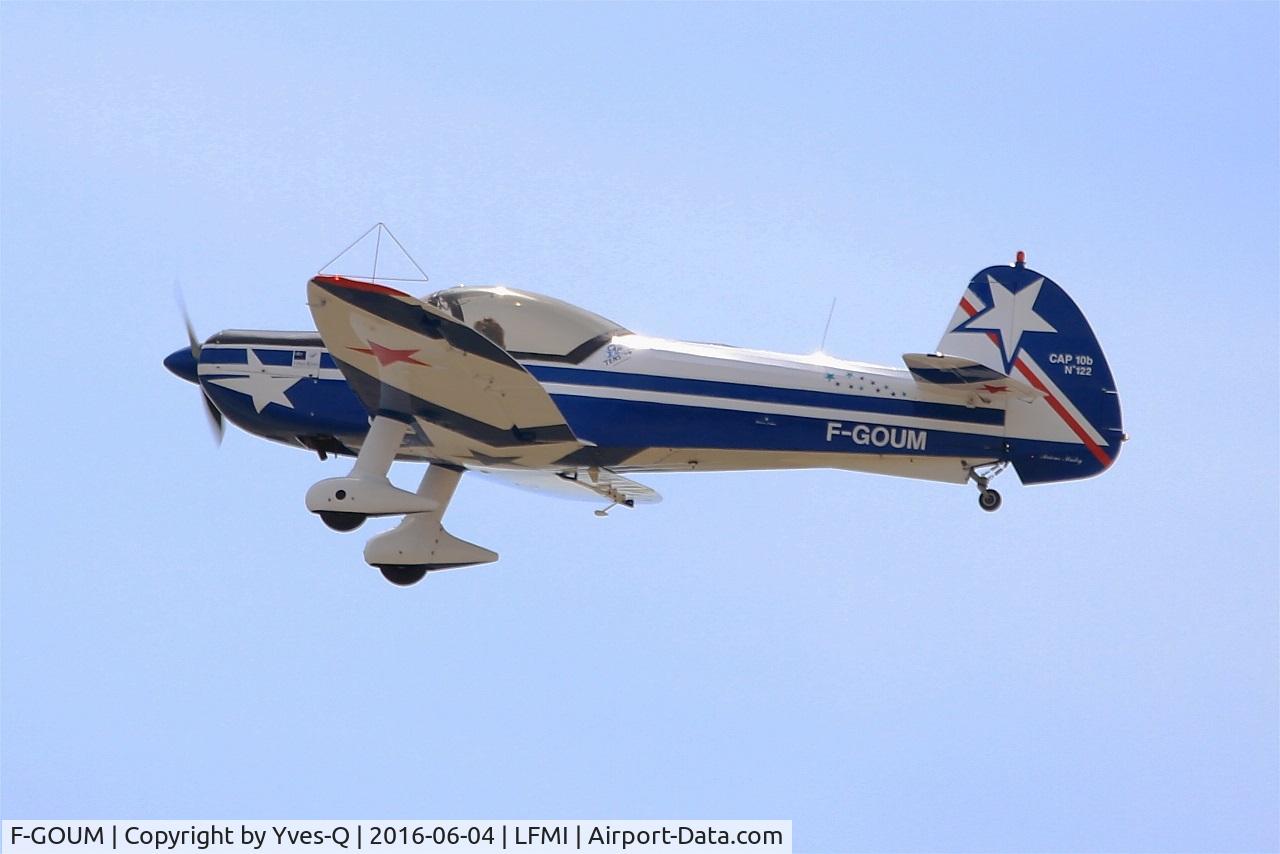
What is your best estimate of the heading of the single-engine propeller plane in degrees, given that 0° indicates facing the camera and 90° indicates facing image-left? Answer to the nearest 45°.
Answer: approximately 90°
